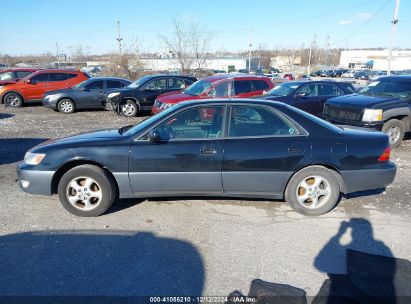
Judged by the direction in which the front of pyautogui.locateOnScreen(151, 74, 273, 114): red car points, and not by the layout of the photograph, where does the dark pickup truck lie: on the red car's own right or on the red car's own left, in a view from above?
on the red car's own left

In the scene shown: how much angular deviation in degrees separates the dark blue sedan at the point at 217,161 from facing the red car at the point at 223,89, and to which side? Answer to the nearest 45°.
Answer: approximately 90° to its right

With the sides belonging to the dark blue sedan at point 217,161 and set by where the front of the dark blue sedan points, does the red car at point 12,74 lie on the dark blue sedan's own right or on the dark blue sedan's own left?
on the dark blue sedan's own right

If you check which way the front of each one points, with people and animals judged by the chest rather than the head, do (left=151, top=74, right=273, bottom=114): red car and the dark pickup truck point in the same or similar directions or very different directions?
same or similar directions

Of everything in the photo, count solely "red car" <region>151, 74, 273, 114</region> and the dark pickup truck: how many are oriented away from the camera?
0

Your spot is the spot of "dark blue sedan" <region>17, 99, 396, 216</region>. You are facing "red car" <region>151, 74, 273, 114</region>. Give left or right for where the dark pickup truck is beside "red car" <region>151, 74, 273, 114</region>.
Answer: right

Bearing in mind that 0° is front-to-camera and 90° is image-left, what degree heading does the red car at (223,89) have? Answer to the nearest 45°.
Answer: approximately 45°

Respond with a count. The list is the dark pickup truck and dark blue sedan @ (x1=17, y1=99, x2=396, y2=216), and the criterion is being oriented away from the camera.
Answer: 0

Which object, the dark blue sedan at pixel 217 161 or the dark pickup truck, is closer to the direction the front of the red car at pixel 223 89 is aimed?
the dark blue sedan

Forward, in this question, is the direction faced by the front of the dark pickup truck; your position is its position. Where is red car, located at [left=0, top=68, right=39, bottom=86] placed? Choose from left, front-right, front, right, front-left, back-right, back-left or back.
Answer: front-right

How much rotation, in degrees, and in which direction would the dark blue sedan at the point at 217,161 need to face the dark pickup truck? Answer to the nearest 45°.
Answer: approximately 135° to its right

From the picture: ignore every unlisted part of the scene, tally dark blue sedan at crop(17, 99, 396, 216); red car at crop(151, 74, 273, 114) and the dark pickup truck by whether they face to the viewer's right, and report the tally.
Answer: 0

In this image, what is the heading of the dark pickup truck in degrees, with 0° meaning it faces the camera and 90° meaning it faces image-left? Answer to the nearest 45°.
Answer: approximately 45°

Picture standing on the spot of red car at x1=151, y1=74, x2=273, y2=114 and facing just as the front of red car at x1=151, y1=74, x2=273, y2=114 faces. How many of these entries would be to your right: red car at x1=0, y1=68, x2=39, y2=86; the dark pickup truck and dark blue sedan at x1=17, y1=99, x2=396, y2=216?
1

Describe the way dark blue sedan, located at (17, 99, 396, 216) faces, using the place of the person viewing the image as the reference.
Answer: facing to the left of the viewer

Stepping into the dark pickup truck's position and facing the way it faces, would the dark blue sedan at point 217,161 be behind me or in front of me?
in front

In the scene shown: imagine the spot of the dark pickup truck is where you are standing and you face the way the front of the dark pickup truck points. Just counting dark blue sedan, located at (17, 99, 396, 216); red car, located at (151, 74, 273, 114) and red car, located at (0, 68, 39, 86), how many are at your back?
0
